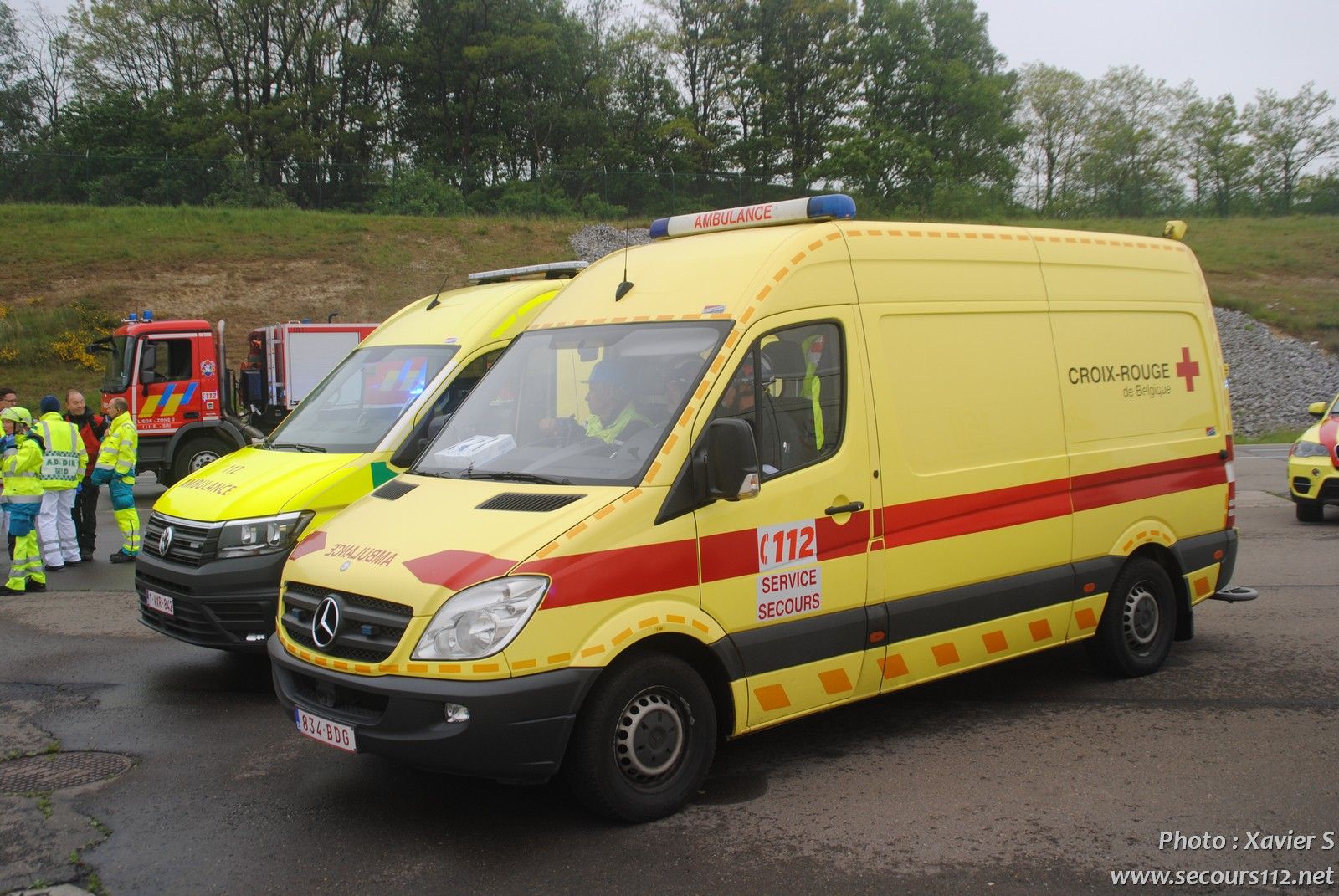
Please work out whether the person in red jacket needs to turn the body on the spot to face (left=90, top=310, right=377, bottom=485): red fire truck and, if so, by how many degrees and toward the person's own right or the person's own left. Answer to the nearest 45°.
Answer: approximately 180°

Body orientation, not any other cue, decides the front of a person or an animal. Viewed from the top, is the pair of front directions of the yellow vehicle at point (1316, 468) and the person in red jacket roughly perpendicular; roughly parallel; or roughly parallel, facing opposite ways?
roughly perpendicular

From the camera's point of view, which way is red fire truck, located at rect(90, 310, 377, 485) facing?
to the viewer's left

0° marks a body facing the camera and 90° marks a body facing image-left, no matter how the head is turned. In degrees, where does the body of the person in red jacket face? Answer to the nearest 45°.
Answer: approximately 0°

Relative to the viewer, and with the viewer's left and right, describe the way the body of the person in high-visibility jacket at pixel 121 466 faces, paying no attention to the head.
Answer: facing to the left of the viewer

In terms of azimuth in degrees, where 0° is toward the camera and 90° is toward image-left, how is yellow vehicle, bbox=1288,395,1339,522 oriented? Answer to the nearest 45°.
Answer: approximately 45°

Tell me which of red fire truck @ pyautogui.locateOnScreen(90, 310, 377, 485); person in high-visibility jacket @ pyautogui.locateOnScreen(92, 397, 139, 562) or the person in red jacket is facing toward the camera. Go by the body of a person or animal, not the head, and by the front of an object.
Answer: the person in red jacket

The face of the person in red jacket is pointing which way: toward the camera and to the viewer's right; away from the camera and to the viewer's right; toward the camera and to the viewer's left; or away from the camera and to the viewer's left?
toward the camera and to the viewer's right

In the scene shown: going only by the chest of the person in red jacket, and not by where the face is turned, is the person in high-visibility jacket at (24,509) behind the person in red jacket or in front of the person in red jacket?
in front

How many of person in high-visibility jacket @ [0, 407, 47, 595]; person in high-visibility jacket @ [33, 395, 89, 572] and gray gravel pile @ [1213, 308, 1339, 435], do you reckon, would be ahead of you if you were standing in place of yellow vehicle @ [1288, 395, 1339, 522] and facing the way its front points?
2
